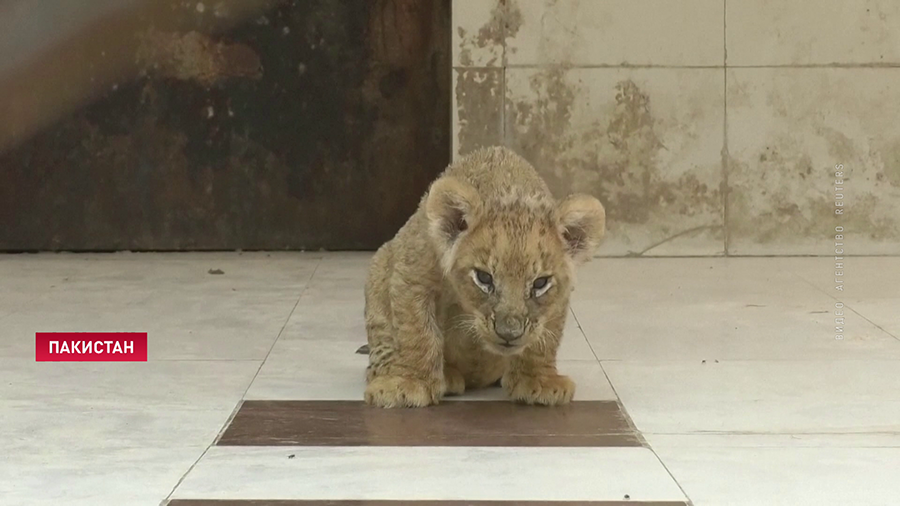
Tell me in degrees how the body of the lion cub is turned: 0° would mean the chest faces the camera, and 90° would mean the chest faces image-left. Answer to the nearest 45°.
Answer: approximately 0°
